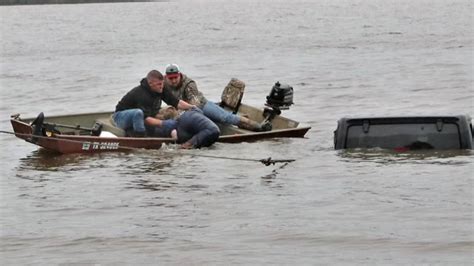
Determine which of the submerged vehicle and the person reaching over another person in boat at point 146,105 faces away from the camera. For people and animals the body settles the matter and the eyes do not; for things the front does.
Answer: the submerged vehicle

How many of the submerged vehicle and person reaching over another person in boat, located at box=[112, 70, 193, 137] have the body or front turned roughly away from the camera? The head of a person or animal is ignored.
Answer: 1

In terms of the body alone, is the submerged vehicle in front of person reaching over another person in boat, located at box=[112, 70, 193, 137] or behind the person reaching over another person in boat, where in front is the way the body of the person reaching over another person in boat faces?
in front

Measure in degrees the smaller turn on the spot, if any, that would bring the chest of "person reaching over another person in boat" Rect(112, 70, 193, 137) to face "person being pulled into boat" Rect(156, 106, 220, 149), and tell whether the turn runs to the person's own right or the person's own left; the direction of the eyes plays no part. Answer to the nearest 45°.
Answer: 0° — they already face them

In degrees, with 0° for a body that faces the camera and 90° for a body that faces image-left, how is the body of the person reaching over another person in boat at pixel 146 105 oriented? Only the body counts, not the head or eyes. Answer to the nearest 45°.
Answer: approximately 315°

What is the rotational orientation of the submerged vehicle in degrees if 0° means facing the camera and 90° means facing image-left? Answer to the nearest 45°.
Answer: approximately 180°

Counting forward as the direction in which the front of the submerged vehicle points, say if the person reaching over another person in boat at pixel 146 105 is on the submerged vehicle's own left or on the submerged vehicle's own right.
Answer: on the submerged vehicle's own left

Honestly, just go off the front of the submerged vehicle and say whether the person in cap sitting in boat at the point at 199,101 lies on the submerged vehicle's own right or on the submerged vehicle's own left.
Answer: on the submerged vehicle's own left

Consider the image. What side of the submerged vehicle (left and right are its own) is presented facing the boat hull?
left
